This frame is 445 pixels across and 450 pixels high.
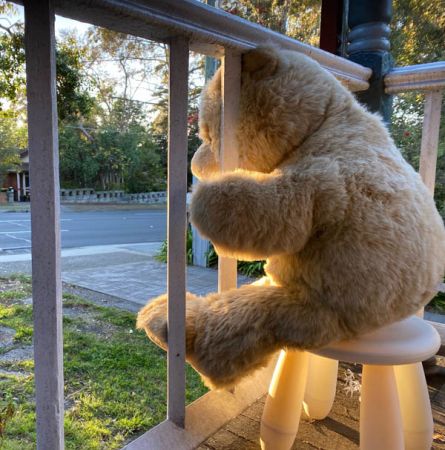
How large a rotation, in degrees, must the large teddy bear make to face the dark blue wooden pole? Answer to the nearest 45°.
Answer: approximately 90° to its right

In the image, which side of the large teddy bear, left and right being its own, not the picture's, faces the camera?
left

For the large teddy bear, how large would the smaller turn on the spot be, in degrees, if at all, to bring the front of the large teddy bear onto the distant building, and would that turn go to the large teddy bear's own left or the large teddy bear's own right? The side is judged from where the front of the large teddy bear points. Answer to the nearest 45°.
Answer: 0° — it already faces it
